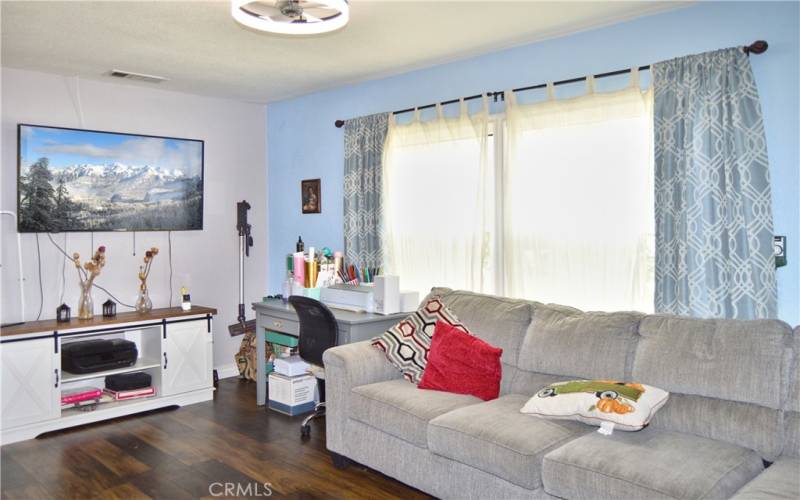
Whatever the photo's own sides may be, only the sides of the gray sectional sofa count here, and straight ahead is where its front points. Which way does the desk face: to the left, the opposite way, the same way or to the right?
the same way

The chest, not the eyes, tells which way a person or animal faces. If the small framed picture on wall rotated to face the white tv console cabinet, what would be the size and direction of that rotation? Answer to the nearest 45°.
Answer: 0° — it already faces it

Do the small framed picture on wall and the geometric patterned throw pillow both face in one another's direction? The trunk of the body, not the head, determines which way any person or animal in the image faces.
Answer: no

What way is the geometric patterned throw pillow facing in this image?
toward the camera

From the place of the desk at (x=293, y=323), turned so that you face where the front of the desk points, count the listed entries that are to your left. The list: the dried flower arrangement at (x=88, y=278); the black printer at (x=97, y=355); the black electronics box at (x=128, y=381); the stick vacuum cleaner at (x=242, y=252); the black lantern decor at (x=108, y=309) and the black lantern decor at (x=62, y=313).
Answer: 0

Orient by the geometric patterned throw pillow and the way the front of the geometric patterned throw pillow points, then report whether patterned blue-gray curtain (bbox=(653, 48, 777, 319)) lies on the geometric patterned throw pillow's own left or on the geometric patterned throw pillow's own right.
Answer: on the geometric patterned throw pillow's own left

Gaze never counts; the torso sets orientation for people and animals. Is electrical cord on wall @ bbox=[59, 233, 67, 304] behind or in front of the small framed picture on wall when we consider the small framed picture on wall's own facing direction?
in front

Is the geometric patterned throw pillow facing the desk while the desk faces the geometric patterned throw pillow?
no

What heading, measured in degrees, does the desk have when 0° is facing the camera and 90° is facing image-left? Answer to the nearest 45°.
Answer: approximately 45°

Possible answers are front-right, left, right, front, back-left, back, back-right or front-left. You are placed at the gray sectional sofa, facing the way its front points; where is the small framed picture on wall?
right
